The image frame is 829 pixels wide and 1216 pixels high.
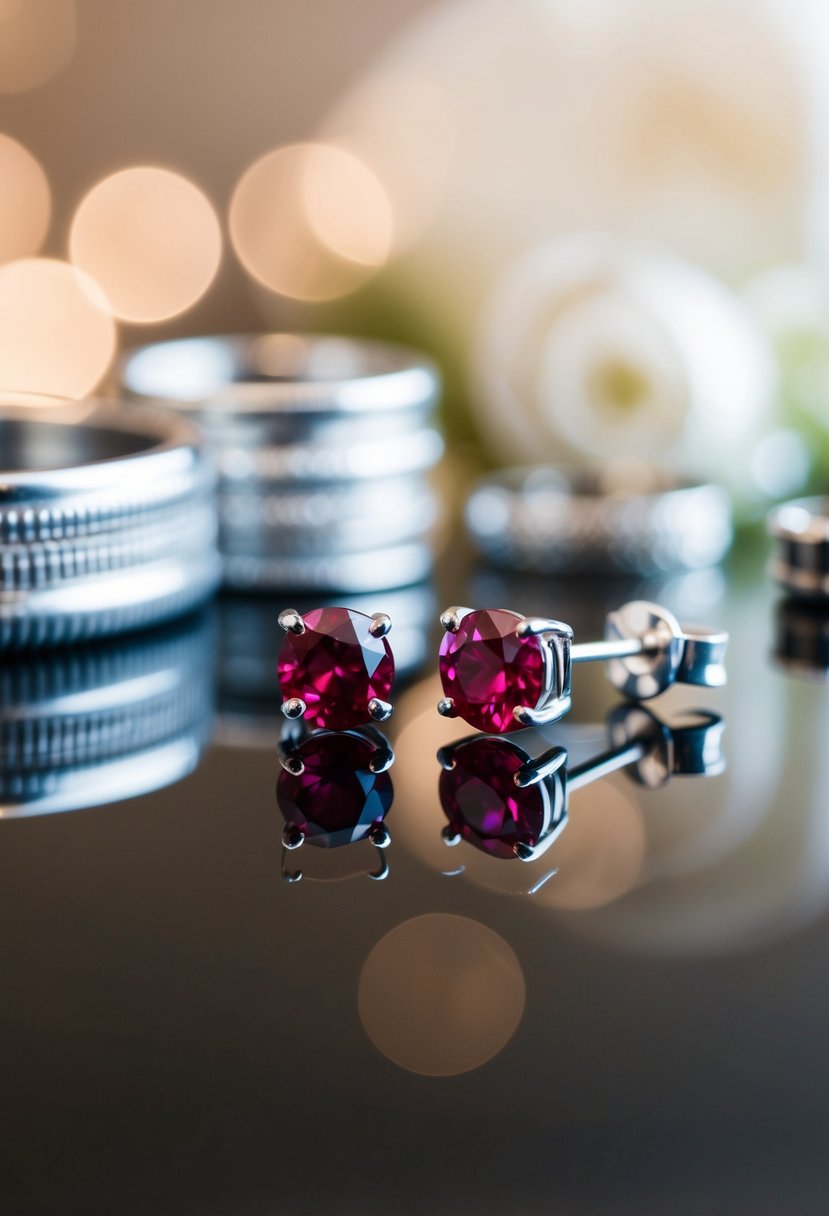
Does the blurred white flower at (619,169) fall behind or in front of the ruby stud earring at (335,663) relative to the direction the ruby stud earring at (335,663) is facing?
behind

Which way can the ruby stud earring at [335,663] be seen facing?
toward the camera

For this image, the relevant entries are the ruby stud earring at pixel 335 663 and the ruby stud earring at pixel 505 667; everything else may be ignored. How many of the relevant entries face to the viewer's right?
0

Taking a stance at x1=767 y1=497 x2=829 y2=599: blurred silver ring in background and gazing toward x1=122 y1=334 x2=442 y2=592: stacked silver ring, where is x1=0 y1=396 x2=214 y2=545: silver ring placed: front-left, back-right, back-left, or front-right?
front-left

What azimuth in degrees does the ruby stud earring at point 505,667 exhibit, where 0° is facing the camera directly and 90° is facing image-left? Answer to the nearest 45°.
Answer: approximately 45°
